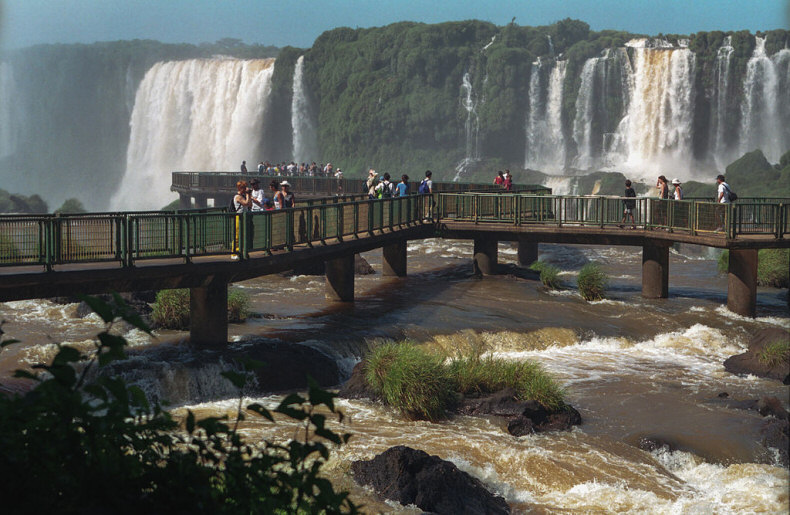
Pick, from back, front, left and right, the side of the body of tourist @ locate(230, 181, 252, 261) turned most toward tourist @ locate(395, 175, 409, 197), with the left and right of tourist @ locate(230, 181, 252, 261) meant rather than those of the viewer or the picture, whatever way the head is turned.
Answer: left

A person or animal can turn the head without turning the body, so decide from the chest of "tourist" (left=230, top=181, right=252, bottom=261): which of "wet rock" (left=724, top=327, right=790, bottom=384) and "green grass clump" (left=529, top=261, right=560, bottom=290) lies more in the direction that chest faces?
the wet rock

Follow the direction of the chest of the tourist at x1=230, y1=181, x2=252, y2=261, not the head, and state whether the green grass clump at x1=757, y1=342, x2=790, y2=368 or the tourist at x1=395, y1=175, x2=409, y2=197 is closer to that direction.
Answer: the green grass clump

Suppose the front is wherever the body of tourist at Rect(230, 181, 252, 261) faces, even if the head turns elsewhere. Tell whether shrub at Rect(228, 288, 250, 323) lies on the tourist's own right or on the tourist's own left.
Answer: on the tourist's own left

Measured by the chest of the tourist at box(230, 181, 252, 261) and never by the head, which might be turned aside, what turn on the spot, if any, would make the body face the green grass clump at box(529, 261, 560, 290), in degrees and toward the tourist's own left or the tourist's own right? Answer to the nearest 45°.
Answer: approximately 45° to the tourist's own left

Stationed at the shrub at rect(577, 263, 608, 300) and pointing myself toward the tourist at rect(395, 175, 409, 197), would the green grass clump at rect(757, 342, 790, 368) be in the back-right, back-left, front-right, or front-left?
back-left

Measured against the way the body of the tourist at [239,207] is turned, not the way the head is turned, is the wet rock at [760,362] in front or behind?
in front

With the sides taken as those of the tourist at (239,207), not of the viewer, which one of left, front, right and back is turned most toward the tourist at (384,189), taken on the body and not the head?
left
